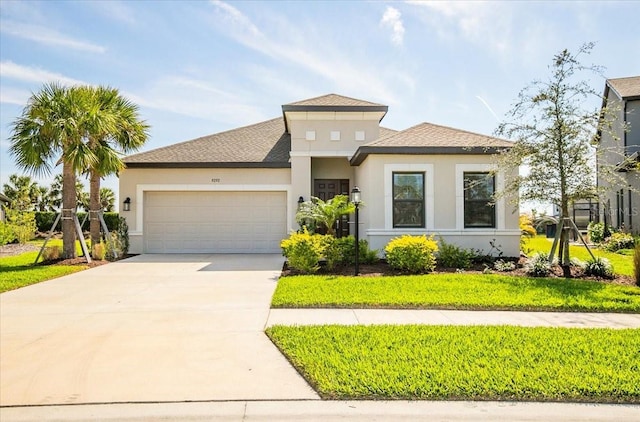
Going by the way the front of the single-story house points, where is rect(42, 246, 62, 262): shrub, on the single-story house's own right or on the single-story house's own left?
on the single-story house's own right

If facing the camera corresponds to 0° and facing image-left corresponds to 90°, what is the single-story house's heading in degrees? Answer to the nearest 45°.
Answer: approximately 0°

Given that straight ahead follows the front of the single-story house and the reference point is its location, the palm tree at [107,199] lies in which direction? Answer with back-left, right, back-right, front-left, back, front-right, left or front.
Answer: back-right

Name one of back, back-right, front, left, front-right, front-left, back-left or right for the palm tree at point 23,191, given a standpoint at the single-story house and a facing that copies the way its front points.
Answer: back-right
